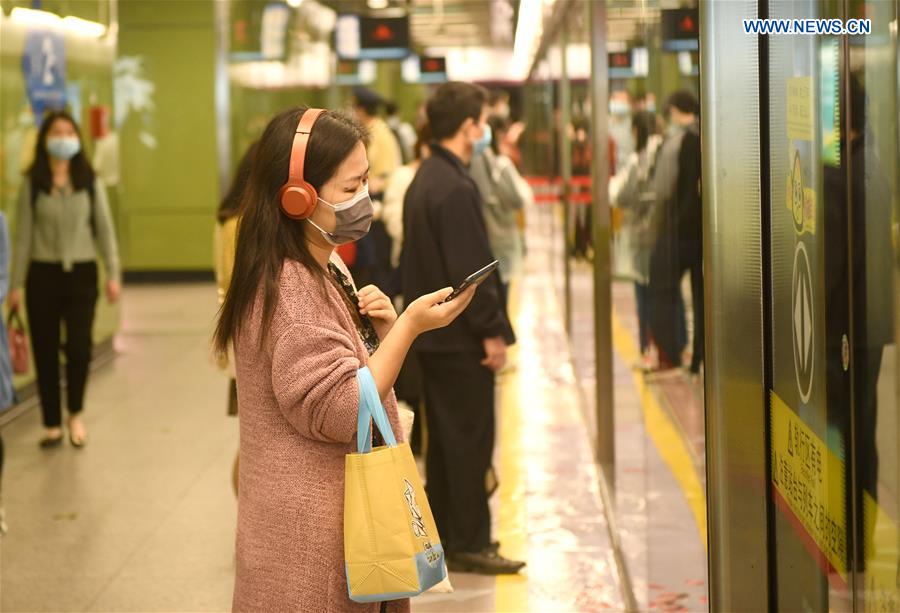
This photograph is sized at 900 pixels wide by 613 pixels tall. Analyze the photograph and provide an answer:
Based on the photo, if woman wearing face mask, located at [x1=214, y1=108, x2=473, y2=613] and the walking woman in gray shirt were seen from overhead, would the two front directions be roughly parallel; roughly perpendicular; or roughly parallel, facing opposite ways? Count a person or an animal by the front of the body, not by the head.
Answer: roughly perpendicular

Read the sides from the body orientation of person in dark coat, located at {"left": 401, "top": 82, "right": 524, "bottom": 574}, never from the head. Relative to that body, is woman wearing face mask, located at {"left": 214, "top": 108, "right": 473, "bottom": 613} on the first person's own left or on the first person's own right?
on the first person's own right

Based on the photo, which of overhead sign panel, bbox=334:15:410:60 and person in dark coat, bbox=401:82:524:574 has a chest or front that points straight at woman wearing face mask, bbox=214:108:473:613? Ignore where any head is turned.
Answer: the overhead sign panel

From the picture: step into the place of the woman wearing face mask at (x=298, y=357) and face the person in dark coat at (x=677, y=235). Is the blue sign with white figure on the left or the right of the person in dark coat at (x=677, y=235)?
left

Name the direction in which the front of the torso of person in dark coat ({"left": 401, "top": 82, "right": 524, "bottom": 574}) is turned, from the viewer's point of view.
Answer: to the viewer's right

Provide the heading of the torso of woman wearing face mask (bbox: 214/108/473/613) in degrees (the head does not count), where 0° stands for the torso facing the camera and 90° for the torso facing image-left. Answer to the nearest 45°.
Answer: approximately 270°

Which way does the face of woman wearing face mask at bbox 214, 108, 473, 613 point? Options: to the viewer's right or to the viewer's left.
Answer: to the viewer's right

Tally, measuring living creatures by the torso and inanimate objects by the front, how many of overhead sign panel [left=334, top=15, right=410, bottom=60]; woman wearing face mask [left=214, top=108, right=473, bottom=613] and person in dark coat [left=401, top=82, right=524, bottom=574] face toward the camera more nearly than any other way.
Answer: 1

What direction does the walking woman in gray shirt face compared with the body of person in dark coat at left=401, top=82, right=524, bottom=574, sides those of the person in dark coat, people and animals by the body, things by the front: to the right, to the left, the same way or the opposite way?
to the right

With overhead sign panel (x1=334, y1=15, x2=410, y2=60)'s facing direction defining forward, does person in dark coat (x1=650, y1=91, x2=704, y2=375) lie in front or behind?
in front

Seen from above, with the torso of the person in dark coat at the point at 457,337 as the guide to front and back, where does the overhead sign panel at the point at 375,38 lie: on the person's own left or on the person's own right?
on the person's own left
